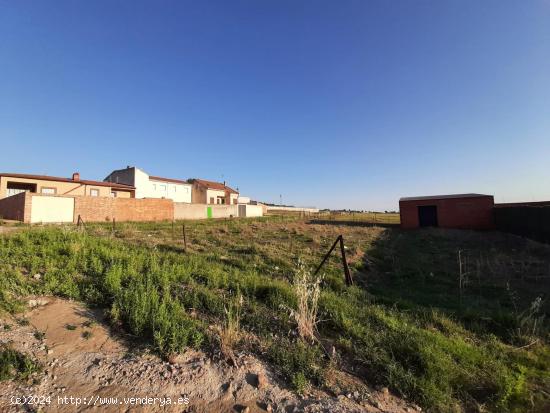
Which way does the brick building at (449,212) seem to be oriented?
toward the camera

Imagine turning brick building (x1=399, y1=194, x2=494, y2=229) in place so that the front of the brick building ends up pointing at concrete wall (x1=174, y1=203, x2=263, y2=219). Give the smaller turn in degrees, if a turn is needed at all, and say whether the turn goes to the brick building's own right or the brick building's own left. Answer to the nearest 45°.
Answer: approximately 90° to the brick building's own right

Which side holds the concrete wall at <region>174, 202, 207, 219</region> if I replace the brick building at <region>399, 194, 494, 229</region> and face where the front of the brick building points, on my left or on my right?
on my right

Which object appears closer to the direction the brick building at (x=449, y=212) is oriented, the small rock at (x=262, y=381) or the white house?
the small rock

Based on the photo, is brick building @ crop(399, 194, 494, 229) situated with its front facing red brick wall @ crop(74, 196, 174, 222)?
no

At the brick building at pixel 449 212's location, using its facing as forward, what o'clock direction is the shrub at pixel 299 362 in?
The shrub is roughly at 12 o'clock from the brick building.

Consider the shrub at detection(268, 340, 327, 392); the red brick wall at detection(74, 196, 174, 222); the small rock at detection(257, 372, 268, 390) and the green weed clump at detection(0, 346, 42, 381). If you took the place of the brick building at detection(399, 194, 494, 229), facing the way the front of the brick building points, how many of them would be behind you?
0

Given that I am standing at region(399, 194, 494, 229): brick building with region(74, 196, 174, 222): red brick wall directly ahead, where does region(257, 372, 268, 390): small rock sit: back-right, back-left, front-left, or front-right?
front-left

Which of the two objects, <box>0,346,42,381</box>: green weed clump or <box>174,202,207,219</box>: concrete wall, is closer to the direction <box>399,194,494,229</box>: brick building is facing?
the green weed clump

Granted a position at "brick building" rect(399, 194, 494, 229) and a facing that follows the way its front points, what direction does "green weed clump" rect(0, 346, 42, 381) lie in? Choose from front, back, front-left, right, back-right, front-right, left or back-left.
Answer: front

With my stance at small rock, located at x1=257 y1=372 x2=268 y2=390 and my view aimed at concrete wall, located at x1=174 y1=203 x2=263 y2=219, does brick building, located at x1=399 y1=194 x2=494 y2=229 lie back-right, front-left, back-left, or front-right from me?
front-right

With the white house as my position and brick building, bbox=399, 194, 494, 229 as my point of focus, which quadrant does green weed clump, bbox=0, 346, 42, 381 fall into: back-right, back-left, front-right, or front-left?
front-right

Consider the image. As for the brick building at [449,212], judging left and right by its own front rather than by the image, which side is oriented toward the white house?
right

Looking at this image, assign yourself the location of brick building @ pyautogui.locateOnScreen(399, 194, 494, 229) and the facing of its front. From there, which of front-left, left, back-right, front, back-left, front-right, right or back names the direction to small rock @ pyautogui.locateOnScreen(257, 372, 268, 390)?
front

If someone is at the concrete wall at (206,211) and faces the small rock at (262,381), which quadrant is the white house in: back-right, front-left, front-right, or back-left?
back-right

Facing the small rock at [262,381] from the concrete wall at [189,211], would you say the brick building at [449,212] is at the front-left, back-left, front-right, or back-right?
front-left
